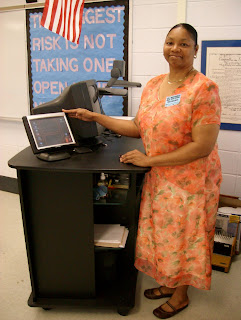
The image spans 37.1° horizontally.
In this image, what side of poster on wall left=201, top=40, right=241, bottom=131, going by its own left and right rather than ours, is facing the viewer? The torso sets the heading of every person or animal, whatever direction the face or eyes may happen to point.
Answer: front

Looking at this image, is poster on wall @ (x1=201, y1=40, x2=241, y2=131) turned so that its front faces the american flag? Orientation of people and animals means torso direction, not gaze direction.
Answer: no

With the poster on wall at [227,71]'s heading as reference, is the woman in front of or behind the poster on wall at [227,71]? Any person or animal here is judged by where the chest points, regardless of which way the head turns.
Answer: in front

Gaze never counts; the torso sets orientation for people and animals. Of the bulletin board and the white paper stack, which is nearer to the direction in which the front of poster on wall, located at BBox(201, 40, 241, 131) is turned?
the white paper stack

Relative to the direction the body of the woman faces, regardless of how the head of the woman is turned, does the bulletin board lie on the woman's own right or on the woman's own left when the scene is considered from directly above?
on the woman's own right

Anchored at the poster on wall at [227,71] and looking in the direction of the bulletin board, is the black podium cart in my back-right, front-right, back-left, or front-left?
front-left

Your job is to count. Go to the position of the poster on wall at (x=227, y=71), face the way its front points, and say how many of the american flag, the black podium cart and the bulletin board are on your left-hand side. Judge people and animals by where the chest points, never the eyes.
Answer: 0

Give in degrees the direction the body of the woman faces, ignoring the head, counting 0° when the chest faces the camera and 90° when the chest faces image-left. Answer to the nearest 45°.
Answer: approximately 45°

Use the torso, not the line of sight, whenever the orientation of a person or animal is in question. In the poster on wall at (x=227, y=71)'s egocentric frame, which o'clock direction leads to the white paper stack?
The white paper stack is roughly at 1 o'clock from the poster on wall.

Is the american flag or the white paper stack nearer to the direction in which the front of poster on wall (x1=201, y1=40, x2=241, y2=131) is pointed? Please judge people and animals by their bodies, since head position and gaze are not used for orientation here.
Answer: the white paper stack

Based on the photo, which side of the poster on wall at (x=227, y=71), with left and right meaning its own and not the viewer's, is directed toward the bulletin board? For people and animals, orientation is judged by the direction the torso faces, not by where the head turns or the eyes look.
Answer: right

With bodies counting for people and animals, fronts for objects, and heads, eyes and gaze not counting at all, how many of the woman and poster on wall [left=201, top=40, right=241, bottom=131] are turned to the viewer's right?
0
